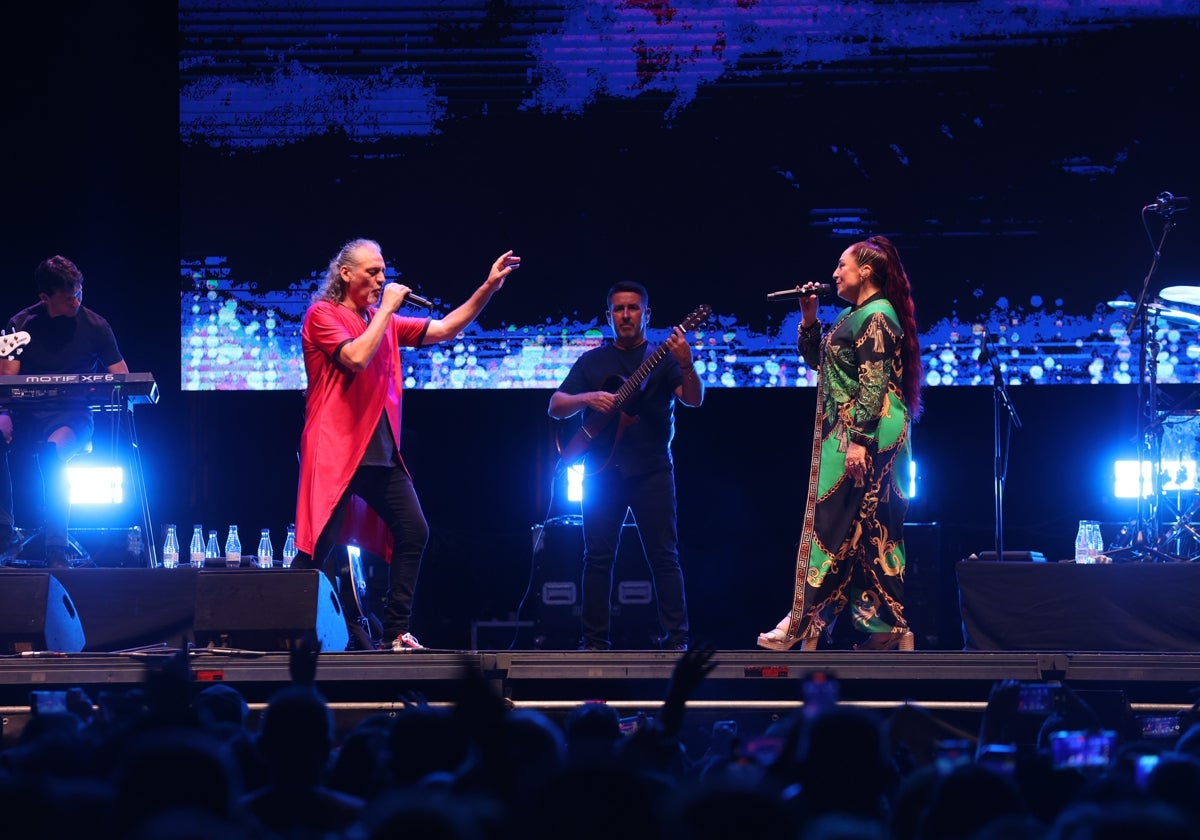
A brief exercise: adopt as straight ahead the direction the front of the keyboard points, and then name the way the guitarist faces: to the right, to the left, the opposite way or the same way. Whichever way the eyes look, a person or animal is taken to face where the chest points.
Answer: the opposite way

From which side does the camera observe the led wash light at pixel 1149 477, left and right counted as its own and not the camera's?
front

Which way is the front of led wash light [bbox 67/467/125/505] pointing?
toward the camera

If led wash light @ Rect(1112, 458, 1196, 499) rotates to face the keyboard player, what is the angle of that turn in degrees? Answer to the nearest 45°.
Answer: approximately 45° to its right

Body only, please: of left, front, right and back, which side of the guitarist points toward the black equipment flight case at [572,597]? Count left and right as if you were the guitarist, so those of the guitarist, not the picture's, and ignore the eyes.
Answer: back

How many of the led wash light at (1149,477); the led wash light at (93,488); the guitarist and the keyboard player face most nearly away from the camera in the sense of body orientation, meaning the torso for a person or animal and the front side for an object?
0

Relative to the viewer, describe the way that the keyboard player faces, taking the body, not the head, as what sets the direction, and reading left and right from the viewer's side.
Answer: facing the viewer

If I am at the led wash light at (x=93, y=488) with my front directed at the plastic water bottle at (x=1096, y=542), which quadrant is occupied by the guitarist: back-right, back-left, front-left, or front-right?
front-right

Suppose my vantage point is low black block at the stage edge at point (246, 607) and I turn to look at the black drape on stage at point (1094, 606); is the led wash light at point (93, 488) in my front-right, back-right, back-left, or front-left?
back-left

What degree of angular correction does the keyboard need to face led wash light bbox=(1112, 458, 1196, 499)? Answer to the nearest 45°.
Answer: approximately 90° to its right

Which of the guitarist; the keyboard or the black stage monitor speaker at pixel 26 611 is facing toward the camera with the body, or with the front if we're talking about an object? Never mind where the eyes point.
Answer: the guitarist

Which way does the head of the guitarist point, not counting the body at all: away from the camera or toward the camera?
toward the camera

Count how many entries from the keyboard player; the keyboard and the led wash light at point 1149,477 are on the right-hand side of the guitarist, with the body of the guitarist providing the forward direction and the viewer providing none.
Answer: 2

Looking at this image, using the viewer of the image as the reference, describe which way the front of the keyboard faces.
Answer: facing away from the viewer
